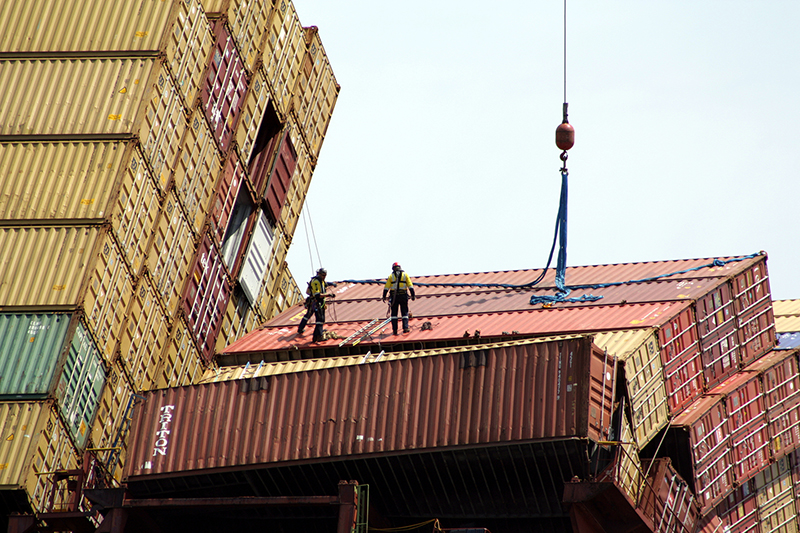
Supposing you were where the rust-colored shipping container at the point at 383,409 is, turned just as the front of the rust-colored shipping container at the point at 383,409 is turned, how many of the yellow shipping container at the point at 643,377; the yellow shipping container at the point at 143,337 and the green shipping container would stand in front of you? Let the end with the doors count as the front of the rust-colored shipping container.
1

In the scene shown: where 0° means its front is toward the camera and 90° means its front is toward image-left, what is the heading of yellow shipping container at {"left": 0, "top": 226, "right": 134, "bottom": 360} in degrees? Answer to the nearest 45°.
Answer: approximately 315°

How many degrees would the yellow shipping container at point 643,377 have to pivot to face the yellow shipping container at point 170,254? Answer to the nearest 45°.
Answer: approximately 135° to its right

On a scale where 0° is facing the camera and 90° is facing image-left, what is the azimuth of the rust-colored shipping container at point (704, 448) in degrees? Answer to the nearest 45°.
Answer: approximately 315°

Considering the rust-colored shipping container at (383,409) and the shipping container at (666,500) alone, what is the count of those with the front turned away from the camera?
0

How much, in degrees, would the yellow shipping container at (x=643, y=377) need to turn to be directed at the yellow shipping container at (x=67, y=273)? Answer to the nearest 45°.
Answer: approximately 135° to its right

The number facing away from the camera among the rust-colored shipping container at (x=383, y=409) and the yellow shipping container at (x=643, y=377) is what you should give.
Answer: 0

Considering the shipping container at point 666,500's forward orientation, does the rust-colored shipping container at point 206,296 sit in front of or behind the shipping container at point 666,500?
behind

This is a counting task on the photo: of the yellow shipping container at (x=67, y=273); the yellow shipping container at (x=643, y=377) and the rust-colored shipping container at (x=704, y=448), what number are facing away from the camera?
0

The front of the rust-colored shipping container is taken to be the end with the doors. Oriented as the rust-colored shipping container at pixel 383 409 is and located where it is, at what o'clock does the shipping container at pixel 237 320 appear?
The shipping container is roughly at 8 o'clock from the rust-colored shipping container.

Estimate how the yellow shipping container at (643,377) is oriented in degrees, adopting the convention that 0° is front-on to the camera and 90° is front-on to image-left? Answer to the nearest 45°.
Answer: approximately 315°

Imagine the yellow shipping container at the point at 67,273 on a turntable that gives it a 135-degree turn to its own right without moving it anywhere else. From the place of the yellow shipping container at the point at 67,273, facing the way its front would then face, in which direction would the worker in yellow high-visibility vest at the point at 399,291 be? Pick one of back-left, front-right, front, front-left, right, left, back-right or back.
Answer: back

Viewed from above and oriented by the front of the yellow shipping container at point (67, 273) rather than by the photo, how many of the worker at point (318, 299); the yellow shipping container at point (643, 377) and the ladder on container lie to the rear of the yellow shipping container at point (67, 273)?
0
